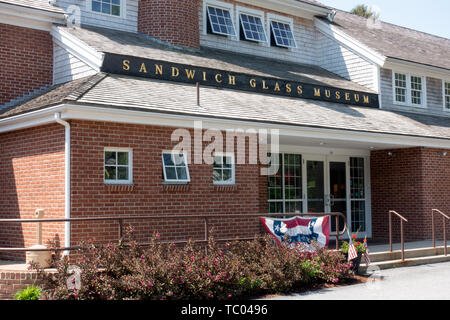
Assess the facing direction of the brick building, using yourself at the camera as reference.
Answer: facing the viewer and to the right of the viewer

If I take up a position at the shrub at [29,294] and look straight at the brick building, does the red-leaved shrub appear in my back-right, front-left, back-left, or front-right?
front-right

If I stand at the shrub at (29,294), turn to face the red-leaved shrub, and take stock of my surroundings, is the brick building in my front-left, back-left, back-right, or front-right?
front-left

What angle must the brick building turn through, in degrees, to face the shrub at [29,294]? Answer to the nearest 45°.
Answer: approximately 90° to its right
